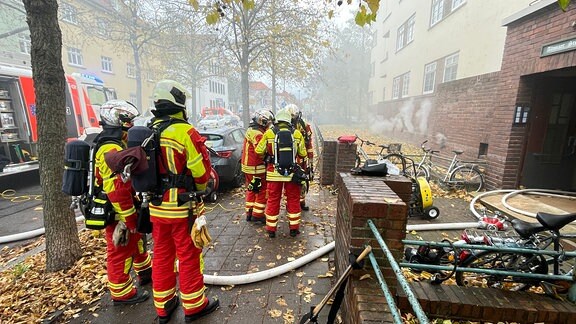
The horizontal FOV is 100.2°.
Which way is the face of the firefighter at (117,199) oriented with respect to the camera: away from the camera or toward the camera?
away from the camera

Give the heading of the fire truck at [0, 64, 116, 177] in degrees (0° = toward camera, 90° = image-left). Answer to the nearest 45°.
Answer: approximately 225°

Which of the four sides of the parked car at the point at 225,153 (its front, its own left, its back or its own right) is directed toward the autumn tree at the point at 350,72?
front

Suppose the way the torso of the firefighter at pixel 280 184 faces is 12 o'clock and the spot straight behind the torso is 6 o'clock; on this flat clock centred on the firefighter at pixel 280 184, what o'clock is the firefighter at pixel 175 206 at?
the firefighter at pixel 175 206 is roughly at 7 o'clock from the firefighter at pixel 280 184.

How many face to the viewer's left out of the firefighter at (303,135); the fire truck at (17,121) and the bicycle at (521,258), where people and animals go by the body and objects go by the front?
1

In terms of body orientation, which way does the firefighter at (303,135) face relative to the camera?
to the viewer's left

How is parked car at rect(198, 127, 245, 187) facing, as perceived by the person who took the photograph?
facing away from the viewer and to the right of the viewer

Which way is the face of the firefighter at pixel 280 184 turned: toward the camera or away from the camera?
away from the camera
